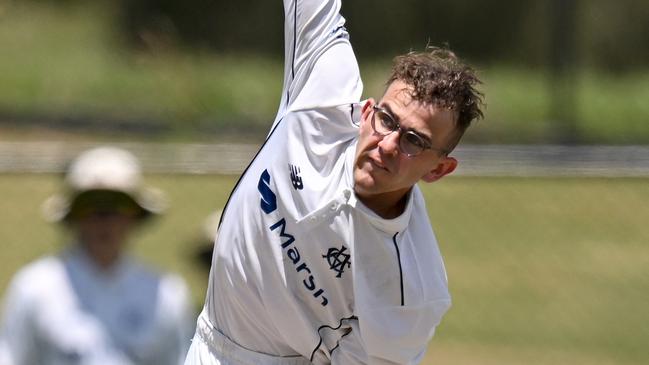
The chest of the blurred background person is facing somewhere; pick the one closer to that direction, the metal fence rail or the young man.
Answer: the young man

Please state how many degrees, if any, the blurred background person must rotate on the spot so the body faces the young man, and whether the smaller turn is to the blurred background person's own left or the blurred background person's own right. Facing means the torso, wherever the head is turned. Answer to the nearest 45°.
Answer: approximately 45° to the blurred background person's own left

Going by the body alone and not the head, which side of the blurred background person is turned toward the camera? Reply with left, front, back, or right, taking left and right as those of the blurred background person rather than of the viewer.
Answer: front

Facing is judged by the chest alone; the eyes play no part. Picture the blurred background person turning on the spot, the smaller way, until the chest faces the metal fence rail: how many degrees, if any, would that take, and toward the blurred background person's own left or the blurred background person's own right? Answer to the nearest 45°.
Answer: approximately 135° to the blurred background person's own left

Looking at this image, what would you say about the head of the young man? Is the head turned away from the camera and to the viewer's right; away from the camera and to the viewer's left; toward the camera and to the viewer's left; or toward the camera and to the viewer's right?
toward the camera and to the viewer's left

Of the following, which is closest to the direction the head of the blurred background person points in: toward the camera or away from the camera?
toward the camera
